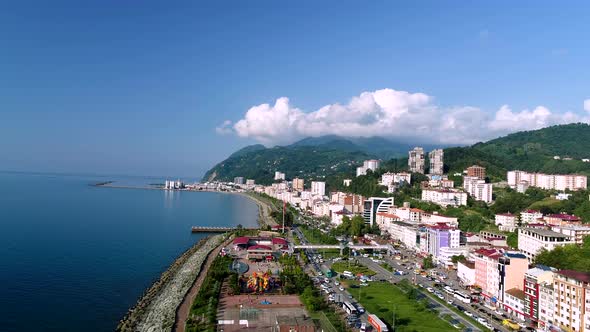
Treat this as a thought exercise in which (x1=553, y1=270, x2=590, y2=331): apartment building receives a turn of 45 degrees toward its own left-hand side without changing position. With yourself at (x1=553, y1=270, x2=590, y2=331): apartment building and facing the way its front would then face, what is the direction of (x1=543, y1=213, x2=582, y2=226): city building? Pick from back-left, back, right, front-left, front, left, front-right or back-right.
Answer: back

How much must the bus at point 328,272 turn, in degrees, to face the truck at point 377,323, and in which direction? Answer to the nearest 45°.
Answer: approximately 45° to its right

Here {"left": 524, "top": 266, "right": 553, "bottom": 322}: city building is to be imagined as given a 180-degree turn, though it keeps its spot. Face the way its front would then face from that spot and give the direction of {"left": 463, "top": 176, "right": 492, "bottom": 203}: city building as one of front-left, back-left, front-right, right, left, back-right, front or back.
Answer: front-left

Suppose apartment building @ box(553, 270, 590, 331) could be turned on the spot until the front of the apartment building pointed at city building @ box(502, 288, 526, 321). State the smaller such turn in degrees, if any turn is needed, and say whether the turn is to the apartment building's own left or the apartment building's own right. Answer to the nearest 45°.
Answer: approximately 90° to the apartment building's own right

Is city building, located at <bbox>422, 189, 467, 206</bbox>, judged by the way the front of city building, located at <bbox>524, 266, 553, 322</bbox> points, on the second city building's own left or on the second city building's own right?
on the second city building's own right

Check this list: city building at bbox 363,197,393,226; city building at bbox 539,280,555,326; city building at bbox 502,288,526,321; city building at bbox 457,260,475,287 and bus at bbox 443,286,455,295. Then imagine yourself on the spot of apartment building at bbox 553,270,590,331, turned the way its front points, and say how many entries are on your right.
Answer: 5

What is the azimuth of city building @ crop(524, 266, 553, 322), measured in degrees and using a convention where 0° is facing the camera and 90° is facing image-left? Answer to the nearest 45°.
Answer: approximately 45°

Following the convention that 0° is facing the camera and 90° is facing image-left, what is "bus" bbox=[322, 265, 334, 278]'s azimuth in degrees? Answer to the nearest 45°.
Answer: approximately 315°

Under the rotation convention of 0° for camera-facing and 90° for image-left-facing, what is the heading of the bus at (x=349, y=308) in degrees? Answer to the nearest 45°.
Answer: approximately 315°

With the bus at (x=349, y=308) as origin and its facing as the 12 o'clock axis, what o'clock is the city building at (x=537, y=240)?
The city building is roughly at 9 o'clock from the bus.

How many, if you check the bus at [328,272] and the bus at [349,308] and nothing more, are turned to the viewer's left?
0
